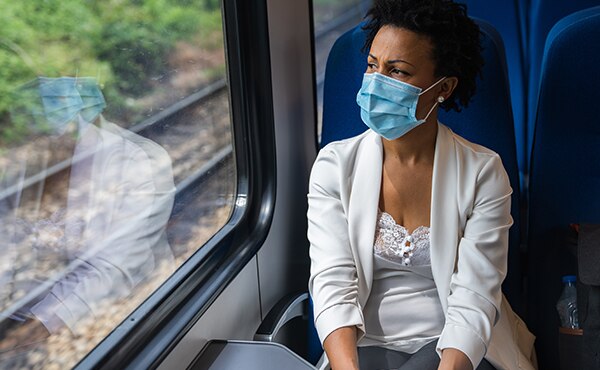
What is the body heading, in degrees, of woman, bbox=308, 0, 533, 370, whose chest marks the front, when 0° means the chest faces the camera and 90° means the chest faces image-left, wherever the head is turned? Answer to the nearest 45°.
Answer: approximately 0°

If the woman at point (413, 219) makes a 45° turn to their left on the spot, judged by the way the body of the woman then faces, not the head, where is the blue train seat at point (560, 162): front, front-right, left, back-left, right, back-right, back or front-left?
left

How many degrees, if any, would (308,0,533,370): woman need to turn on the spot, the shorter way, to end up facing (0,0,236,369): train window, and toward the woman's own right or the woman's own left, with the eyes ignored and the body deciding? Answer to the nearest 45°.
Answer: approximately 90° to the woman's own right
